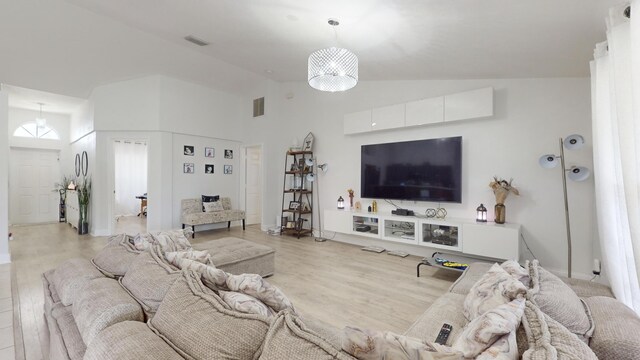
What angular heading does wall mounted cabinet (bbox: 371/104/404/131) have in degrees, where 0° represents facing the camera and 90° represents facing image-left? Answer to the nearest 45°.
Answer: approximately 45°

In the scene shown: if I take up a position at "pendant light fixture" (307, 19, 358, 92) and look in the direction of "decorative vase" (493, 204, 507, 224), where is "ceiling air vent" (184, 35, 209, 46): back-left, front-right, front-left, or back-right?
back-left

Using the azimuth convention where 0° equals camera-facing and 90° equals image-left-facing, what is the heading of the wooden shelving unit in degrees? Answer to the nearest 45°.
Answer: approximately 45°

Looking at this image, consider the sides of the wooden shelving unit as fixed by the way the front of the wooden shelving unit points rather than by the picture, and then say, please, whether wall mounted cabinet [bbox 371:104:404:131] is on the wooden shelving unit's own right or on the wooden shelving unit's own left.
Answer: on the wooden shelving unit's own left

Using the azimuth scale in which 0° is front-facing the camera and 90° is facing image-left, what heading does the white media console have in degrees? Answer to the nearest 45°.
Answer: approximately 45°

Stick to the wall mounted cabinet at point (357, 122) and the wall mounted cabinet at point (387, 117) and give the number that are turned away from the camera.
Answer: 0

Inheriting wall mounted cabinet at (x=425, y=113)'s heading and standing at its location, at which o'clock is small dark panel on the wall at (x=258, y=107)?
The small dark panel on the wall is roughly at 2 o'clock from the wall mounted cabinet.

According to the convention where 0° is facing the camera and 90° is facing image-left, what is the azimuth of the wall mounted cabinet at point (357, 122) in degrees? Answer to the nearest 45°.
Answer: approximately 45°

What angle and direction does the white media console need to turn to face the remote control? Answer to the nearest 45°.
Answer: approximately 45° to its left

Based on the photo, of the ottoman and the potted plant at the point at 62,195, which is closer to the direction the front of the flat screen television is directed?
the ottoman

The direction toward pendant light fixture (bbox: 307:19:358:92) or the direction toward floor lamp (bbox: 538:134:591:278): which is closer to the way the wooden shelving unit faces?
the pendant light fixture

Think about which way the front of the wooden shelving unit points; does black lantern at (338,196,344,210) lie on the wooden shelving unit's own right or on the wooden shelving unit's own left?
on the wooden shelving unit's own left

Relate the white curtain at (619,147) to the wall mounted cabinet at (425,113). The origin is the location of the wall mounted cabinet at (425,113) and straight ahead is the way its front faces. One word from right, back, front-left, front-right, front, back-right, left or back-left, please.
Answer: left
